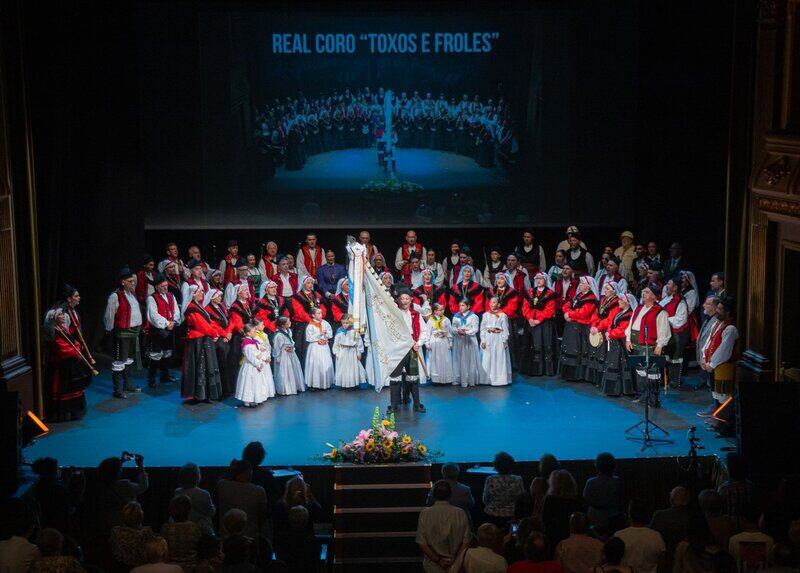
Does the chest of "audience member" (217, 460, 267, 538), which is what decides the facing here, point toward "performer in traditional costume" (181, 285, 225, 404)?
yes

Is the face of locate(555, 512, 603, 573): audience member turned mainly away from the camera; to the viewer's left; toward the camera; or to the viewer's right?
away from the camera

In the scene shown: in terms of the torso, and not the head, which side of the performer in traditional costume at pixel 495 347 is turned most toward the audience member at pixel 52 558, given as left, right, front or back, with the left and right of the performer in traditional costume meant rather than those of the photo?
front

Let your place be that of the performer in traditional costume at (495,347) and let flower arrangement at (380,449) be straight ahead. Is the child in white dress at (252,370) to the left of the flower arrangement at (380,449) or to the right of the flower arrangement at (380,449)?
right

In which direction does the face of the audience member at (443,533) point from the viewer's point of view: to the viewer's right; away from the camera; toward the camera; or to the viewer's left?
away from the camera

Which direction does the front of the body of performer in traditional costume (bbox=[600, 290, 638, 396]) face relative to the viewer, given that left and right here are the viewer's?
facing the viewer and to the left of the viewer

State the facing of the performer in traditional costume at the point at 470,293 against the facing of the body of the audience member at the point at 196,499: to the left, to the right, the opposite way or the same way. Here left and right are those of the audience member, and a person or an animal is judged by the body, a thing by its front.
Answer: the opposite way

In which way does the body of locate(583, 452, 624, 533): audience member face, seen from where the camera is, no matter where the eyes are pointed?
away from the camera

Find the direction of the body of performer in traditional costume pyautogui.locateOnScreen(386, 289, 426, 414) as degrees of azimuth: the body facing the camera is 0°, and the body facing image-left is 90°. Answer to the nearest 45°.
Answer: approximately 0°

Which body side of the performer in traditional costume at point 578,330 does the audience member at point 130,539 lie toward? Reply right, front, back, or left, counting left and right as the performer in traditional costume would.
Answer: front

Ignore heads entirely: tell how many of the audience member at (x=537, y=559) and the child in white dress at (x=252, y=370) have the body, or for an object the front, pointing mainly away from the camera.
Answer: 1

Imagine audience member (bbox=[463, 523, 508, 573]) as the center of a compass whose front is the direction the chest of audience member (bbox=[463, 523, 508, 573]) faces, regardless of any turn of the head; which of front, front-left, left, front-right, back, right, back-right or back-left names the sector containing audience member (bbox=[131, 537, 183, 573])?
left

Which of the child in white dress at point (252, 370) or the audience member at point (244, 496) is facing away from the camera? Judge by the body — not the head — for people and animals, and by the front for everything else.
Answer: the audience member

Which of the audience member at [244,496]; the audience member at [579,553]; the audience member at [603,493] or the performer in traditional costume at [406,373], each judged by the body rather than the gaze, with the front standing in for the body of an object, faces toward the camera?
the performer in traditional costume

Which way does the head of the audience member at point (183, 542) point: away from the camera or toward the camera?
away from the camera

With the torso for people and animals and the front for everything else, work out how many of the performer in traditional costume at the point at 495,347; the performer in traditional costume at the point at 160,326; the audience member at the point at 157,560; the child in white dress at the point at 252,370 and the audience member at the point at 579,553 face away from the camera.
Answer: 2

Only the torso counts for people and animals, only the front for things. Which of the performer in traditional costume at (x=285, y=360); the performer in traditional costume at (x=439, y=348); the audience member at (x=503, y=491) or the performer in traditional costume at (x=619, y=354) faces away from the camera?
the audience member

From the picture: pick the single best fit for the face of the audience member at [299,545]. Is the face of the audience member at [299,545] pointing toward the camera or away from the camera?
away from the camera

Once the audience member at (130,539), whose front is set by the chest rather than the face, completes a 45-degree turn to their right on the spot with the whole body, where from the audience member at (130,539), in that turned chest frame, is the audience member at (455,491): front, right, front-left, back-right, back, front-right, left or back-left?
front-right

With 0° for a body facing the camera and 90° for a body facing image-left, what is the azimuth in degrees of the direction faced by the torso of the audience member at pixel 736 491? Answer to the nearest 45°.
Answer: approximately 180°
